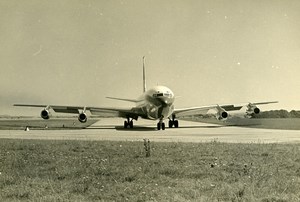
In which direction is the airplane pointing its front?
toward the camera
